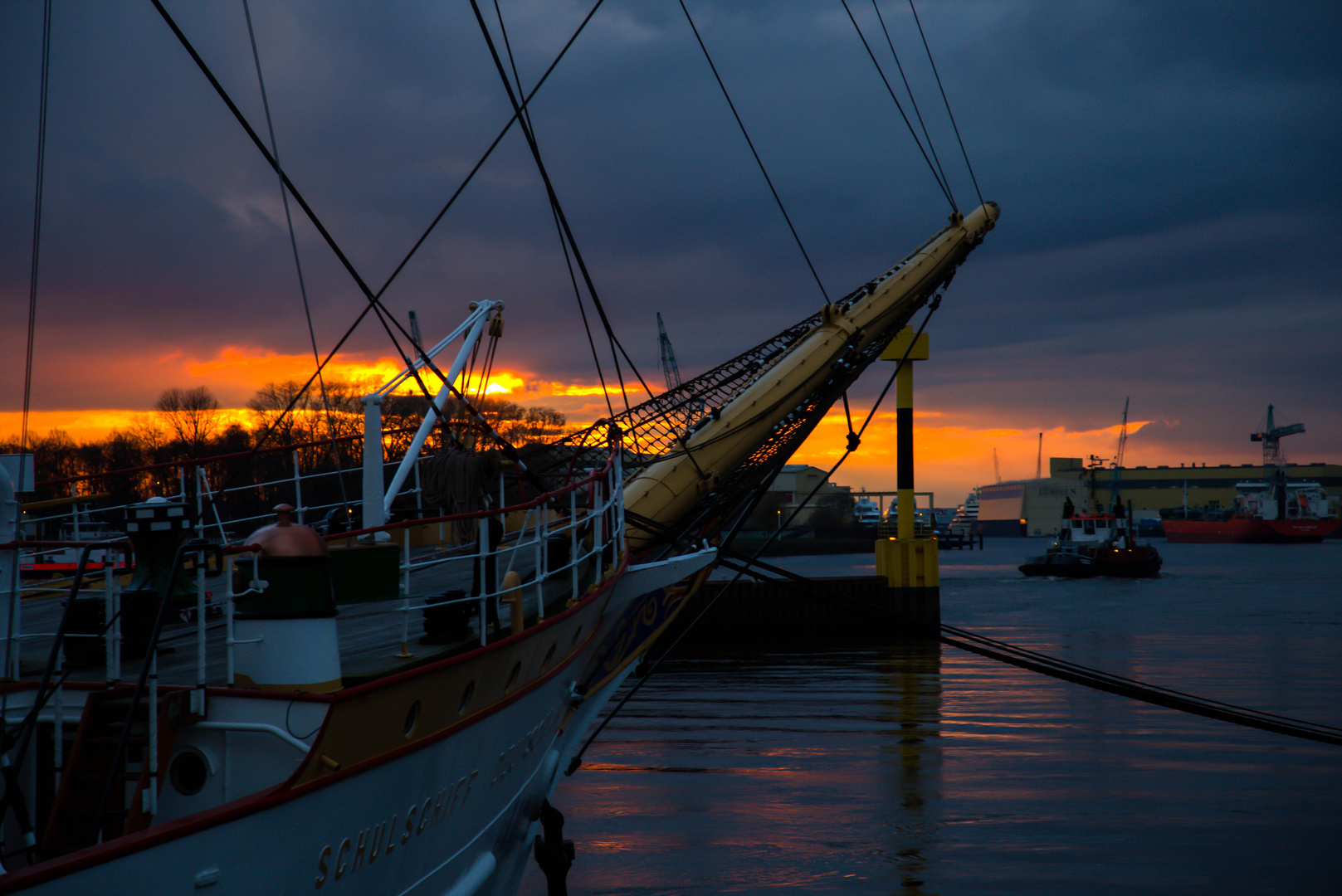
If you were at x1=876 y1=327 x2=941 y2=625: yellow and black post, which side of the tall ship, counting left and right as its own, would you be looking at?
front

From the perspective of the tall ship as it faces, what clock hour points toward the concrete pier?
The concrete pier is roughly at 11 o'clock from the tall ship.

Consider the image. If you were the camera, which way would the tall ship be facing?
facing away from the viewer and to the right of the viewer
